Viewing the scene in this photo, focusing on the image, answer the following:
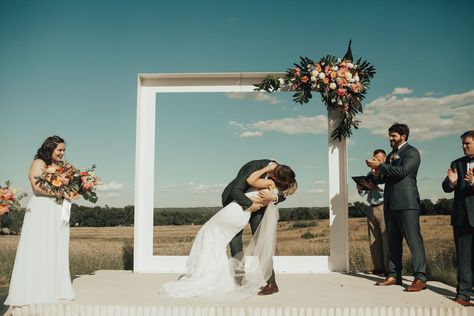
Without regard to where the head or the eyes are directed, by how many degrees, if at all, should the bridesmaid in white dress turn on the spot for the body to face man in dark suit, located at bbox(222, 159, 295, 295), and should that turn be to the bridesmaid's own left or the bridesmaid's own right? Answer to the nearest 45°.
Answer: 0° — they already face them

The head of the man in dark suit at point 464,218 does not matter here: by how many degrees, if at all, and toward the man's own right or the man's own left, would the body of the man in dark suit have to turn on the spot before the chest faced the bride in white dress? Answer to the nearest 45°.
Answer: approximately 45° to the man's own right

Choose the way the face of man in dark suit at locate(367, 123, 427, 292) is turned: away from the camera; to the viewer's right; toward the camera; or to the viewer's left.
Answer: to the viewer's left

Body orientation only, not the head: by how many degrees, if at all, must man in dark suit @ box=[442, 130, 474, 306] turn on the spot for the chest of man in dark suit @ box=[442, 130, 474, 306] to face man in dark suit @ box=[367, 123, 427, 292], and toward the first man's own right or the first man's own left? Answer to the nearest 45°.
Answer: approximately 90° to the first man's own right

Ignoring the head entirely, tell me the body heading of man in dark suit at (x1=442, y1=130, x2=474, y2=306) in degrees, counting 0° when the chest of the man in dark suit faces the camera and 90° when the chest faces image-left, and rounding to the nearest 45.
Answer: approximately 45°

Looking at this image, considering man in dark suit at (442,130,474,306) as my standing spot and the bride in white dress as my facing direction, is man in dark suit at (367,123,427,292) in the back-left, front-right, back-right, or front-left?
front-right

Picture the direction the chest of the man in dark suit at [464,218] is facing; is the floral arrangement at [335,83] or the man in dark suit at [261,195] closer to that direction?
the man in dark suit
